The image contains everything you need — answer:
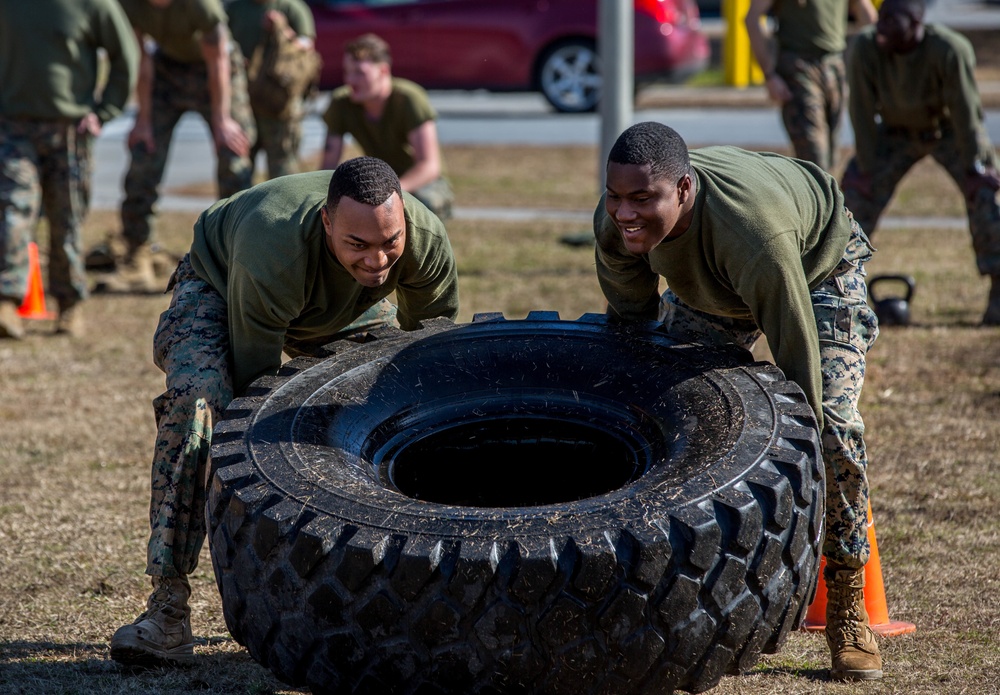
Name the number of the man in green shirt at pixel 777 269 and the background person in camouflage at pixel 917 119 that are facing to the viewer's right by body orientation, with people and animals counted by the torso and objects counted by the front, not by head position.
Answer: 0

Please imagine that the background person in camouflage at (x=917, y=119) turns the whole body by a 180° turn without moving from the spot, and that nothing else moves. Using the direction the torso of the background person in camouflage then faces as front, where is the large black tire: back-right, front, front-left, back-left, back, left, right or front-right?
back

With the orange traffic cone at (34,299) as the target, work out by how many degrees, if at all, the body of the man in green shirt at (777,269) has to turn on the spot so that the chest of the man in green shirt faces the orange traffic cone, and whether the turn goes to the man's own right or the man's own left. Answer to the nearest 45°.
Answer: approximately 90° to the man's own right

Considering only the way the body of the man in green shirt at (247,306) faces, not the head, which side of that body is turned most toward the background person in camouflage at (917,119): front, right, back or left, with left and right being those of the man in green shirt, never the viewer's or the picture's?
left

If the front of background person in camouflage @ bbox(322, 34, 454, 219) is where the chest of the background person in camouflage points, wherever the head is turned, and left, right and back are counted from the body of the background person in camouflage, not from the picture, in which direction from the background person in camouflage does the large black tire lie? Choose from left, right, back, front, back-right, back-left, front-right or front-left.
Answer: front-left

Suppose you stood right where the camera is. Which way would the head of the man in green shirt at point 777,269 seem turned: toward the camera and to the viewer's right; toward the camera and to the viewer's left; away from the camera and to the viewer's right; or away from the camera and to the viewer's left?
toward the camera and to the viewer's left

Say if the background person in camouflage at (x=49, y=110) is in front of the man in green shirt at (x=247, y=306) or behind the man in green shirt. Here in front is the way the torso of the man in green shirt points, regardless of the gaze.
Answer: behind

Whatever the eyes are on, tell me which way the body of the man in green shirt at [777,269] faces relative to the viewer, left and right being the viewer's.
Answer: facing the viewer and to the left of the viewer

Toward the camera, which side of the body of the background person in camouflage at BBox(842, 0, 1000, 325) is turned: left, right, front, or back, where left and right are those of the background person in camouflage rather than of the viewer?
front

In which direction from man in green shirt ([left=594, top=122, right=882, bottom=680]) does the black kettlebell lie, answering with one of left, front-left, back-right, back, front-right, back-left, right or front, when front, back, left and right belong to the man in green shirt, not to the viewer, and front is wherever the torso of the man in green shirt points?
back-right

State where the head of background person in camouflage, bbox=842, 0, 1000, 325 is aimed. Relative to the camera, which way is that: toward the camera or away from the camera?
toward the camera

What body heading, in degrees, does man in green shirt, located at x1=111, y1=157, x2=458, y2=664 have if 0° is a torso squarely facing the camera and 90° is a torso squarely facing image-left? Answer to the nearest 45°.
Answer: approximately 315°

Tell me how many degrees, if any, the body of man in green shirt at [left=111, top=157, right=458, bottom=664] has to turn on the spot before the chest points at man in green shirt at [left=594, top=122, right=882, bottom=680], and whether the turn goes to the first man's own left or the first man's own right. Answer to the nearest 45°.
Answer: approximately 45° to the first man's own left

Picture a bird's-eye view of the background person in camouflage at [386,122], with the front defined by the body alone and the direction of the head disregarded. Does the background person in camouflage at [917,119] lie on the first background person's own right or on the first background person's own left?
on the first background person's own left
